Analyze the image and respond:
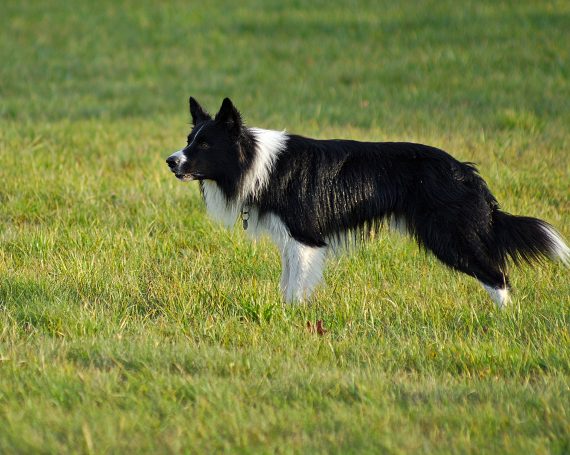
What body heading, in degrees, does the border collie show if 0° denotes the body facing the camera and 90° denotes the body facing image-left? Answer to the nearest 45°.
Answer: approximately 90°
